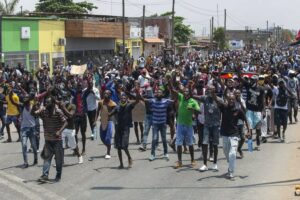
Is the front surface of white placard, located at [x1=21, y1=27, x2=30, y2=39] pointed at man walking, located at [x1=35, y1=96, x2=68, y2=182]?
yes

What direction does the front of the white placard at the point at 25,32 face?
toward the camera
